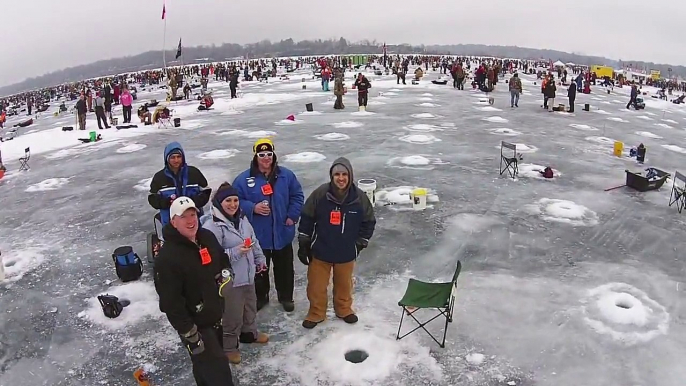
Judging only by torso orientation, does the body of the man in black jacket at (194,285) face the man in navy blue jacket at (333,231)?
no

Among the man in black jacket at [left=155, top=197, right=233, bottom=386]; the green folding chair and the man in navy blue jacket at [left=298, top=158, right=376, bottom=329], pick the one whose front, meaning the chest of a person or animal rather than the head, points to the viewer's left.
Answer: the green folding chair

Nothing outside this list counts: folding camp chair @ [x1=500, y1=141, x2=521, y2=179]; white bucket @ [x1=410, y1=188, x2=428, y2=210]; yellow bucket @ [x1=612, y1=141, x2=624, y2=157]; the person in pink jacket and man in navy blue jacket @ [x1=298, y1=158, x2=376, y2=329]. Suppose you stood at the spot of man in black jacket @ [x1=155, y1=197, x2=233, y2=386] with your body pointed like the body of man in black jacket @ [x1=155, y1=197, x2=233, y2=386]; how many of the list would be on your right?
0

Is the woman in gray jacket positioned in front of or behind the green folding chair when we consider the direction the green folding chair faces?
in front

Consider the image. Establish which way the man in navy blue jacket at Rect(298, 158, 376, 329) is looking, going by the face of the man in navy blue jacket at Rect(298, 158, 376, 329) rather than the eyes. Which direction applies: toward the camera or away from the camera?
toward the camera

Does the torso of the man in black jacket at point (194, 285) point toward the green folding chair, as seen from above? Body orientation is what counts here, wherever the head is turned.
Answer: no

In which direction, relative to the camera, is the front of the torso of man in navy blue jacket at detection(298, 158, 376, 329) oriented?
toward the camera

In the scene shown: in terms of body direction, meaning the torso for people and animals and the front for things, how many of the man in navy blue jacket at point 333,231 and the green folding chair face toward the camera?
1

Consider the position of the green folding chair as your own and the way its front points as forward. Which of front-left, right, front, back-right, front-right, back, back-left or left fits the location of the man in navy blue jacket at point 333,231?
front

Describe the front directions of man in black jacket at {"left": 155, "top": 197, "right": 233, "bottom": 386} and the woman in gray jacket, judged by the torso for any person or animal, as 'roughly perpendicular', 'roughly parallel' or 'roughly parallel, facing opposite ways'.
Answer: roughly parallel

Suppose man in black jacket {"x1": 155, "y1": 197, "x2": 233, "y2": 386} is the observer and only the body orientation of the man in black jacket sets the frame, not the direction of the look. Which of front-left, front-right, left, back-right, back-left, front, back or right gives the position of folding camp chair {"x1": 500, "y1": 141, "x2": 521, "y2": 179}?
left

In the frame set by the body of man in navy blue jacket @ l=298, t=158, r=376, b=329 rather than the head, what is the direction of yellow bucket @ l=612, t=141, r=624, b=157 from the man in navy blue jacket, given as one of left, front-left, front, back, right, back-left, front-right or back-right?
back-left

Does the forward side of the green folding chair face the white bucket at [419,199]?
no

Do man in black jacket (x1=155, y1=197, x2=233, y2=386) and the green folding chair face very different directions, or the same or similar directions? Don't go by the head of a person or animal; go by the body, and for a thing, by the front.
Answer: very different directions

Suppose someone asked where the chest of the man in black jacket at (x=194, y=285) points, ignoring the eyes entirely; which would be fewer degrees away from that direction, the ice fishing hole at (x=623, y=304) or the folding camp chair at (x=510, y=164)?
the ice fishing hole

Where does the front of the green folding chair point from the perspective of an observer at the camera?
facing to the left of the viewer
